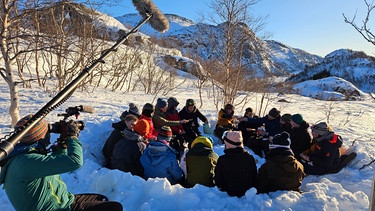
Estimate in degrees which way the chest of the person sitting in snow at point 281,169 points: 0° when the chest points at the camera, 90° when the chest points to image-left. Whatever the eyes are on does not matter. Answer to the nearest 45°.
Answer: approximately 180°

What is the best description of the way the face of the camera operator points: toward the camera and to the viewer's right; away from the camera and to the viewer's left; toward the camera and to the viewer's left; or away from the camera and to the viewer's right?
away from the camera and to the viewer's right

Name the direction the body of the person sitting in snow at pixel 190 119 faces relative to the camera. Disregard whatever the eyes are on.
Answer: toward the camera

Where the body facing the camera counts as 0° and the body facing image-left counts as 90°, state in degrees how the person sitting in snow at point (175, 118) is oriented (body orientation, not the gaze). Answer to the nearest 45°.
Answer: approximately 315°

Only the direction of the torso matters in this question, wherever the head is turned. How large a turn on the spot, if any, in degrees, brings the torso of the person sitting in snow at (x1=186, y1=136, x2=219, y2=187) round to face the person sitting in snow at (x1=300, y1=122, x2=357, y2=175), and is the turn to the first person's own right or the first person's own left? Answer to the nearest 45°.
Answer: approximately 45° to the first person's own right

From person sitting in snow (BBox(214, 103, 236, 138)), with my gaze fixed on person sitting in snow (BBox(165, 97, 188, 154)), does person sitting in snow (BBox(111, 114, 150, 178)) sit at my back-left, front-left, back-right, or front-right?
front-left

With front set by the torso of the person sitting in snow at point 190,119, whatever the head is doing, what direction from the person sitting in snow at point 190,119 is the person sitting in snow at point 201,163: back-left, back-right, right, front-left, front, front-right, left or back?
front

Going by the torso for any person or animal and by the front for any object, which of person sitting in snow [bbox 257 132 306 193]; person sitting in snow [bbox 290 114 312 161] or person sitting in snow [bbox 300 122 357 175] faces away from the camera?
person sitting in snow [bbox 257 132 306 193]

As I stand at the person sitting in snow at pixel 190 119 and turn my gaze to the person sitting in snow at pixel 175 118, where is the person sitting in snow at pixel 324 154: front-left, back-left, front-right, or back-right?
back-left

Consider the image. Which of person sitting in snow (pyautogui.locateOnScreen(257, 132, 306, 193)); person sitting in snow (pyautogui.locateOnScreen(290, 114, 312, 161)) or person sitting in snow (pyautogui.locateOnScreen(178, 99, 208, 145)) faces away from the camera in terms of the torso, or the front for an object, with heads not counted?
person sitting in snow (pyautogui.locateOnScreen(257, 132, 306, 193))

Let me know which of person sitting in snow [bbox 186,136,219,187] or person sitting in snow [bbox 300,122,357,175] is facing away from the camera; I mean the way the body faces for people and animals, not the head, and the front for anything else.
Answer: person sitting in snow [bbox 186,136,219,187]

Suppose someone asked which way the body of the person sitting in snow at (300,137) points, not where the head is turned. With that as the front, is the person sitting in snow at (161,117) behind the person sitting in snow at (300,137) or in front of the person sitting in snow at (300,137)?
in front

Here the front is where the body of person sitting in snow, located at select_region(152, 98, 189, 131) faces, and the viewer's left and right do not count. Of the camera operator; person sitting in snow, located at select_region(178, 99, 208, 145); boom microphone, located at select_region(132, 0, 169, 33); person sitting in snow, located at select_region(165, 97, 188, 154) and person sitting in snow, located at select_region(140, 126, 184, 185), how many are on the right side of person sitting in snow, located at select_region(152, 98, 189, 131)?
3

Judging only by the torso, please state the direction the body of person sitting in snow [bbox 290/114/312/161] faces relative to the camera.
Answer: to the viewer's left

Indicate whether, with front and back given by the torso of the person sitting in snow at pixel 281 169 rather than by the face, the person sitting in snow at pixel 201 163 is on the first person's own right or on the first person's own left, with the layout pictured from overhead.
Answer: on the first person's own left

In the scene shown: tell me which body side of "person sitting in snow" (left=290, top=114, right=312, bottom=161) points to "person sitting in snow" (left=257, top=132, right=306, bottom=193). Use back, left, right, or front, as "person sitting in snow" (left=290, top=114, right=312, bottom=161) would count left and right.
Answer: left

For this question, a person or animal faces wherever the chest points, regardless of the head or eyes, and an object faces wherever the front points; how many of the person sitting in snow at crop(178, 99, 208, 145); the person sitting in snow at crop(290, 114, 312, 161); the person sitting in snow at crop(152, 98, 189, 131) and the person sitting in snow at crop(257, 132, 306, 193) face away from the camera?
1

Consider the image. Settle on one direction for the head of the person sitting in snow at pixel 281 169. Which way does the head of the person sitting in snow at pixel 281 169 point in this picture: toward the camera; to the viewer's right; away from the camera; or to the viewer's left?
away from the camera
